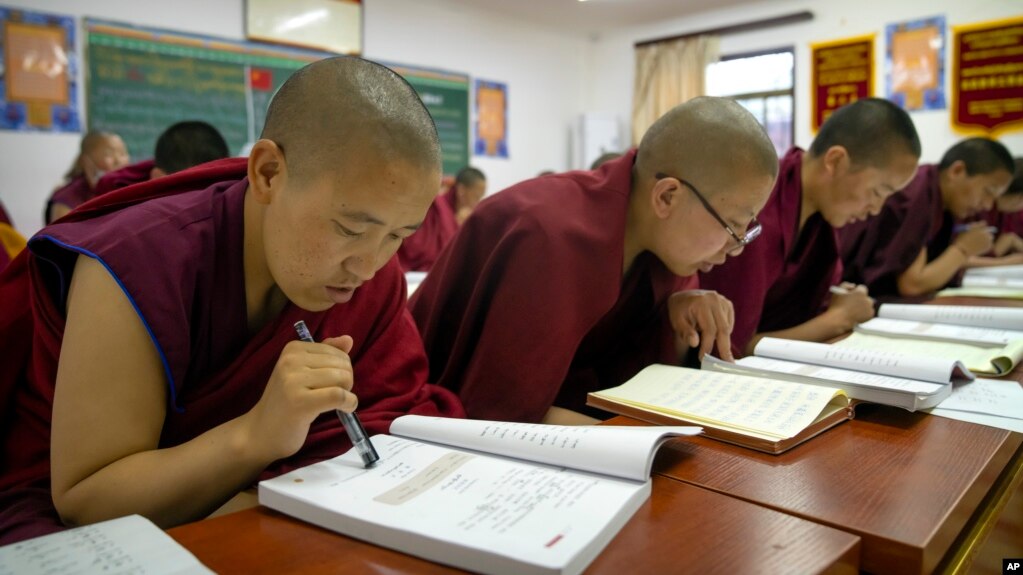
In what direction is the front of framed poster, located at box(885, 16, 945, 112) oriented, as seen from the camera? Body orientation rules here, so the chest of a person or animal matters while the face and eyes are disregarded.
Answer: facing the viewer and to the left of the viewer

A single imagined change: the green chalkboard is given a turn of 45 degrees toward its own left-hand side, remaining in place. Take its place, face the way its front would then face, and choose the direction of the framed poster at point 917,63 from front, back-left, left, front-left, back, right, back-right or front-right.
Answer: front

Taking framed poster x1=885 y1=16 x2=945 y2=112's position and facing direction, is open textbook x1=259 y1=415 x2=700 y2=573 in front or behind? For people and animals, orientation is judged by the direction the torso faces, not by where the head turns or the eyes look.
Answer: in front

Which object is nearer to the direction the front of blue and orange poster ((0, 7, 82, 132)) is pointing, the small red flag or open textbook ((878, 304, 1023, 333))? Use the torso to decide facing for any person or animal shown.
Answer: the open textbook

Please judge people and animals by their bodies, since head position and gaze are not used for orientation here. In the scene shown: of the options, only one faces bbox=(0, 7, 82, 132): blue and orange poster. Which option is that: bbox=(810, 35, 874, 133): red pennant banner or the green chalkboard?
bbox=(810, 35, 874, 133): red pennant banner

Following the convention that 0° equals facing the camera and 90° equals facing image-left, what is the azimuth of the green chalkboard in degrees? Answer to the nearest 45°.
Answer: approximately 315°

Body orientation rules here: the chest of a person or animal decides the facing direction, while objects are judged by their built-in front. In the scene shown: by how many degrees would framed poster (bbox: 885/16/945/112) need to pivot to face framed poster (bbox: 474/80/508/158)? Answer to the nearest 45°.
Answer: approximately 45° to its right

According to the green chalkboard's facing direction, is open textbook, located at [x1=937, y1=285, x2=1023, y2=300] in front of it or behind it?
in front

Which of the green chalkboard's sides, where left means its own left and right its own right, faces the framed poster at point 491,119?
left

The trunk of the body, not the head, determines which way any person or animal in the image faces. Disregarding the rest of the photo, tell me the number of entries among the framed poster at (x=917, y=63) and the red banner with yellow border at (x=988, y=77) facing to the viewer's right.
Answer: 0

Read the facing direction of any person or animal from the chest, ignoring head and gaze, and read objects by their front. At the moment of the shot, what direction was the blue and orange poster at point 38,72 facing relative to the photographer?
facing the viewer and to the right of the viewer

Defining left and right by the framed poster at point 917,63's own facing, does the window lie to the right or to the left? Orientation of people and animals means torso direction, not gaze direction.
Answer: on its right

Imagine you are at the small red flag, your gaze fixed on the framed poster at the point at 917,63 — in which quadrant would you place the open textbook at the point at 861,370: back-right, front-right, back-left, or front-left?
front-right

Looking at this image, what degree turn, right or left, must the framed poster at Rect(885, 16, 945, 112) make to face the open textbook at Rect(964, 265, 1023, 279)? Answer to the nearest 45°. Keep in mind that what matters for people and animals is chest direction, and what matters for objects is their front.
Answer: approximately 45° to its left

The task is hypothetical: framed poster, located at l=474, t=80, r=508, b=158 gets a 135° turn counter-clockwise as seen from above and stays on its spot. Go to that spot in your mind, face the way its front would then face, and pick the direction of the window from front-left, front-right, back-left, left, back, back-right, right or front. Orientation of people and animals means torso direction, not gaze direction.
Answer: right

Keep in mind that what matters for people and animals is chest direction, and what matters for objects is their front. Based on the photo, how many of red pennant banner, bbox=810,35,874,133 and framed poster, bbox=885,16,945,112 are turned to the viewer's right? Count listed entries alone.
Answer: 0

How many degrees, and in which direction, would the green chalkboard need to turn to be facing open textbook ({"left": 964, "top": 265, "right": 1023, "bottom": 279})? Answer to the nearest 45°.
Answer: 0° — it already faces it

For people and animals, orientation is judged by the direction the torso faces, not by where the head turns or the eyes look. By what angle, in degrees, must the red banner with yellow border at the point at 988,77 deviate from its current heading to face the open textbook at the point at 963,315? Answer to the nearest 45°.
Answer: approximately 45° to its left

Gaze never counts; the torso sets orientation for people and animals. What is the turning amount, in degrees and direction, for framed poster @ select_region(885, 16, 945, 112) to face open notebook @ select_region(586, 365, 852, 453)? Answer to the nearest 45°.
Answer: approximately 45° to its left
